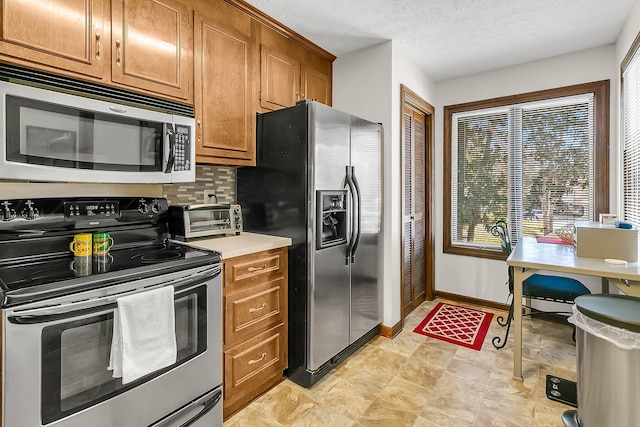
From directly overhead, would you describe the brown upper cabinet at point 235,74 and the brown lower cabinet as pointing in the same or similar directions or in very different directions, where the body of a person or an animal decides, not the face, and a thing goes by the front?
same or similar directions

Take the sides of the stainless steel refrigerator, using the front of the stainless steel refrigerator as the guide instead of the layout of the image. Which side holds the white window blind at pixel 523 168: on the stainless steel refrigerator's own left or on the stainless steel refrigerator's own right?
on the stainless steel refrigerator's own left

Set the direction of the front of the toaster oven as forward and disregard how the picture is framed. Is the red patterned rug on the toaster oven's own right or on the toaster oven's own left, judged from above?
on the toaster oven's own left

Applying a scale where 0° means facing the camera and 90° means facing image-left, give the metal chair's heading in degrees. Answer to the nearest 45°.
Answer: approximately 270°

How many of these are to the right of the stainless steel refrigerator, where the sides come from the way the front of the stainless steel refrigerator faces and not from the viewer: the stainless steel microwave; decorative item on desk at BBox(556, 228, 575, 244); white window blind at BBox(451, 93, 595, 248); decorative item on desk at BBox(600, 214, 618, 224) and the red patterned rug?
1

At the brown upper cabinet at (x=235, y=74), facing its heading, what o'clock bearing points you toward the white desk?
The white desk is roughly at 11 o'clock from the brown upper cabinet.

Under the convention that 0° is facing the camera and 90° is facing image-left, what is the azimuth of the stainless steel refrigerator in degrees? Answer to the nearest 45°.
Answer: approximately 315°

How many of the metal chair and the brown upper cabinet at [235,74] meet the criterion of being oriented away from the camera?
0

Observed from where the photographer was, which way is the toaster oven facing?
facing the viewer and to the right of the viewer

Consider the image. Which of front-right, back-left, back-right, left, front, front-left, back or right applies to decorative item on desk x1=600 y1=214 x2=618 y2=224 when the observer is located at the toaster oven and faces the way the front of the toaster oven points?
front-left

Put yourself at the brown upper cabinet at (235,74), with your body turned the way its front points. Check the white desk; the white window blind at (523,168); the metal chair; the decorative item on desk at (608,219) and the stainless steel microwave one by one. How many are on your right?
1

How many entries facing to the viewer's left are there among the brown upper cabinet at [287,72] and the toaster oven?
0
